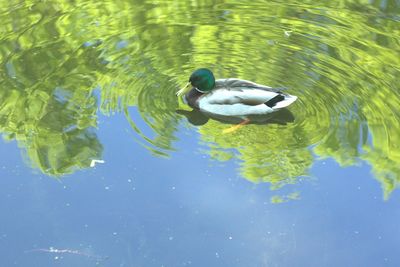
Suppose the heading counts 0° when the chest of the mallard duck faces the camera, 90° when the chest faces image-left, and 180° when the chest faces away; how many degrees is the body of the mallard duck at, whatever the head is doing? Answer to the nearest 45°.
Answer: approximately 90°
